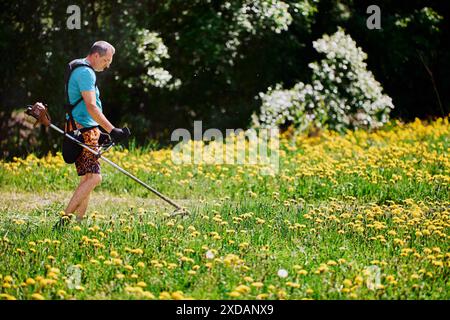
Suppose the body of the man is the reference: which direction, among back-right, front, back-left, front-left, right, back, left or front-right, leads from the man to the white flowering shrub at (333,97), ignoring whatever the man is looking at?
front-left

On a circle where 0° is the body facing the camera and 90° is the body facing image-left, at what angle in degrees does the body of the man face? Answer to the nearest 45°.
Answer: approximately 270°

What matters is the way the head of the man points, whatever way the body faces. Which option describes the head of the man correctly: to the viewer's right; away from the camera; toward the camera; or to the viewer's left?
to the viewer's right

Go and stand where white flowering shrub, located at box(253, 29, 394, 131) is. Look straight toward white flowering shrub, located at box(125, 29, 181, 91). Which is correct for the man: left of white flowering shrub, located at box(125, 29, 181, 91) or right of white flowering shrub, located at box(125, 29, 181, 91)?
left

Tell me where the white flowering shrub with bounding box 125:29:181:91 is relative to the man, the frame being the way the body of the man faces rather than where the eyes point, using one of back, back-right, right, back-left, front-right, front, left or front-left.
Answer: left
